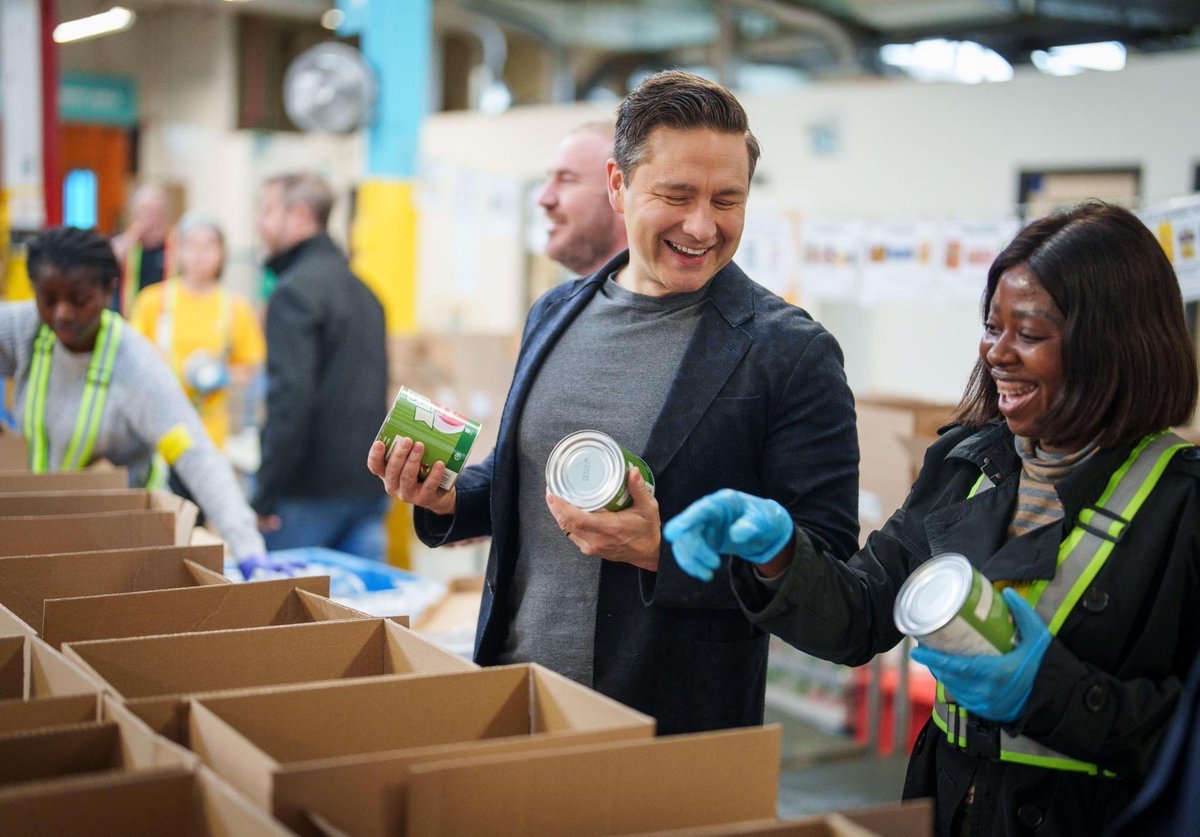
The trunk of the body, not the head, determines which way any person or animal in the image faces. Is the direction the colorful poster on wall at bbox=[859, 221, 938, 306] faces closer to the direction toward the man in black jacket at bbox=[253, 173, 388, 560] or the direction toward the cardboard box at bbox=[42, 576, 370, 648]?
the cardboard box

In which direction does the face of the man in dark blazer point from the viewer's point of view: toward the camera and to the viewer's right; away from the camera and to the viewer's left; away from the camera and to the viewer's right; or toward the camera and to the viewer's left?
toward the camera and to the viewer's right

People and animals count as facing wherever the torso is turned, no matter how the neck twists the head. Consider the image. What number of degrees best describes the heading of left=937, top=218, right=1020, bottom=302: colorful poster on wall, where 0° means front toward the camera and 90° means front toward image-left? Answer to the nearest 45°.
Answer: approximately 0°
